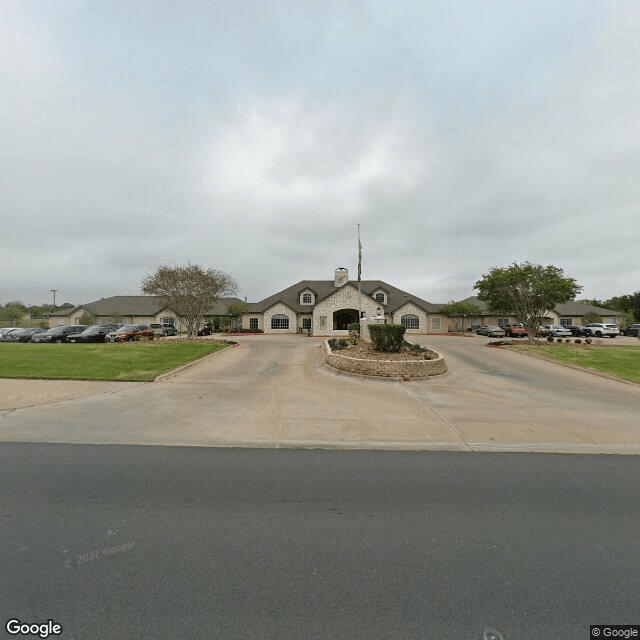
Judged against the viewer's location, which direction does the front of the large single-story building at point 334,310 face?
facing the viewer

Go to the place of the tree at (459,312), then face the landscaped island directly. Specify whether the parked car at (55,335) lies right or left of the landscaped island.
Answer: right

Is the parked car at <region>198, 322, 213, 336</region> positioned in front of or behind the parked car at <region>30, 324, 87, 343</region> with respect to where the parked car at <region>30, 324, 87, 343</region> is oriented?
behind

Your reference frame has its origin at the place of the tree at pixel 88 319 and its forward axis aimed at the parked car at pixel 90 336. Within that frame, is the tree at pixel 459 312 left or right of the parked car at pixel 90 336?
left

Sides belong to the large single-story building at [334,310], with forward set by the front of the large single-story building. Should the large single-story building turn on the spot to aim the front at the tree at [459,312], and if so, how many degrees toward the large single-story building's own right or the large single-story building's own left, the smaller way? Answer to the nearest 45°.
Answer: approximately 90° to the large single-story building's own left

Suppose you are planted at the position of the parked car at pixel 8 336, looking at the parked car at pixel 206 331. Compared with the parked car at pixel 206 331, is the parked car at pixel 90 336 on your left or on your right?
right

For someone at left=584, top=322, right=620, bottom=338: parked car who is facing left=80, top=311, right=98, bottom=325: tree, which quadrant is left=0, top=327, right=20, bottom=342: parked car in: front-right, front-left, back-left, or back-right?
front-left

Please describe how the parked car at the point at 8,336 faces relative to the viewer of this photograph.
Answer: facing the viewer and to the left of the viewer

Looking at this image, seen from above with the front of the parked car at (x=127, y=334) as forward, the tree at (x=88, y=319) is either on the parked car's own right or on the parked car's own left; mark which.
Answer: on the parked car's own right
